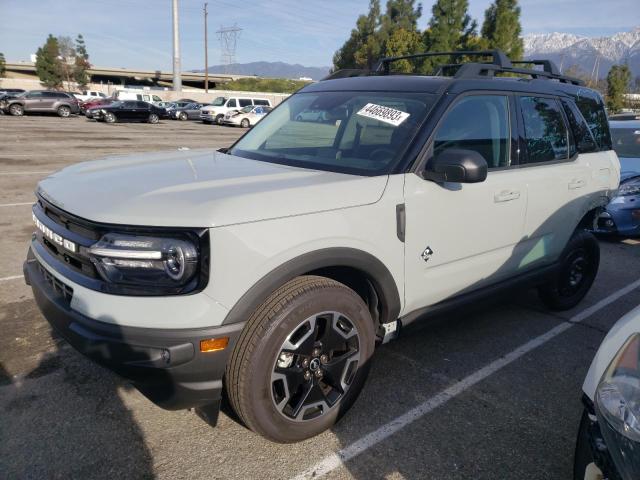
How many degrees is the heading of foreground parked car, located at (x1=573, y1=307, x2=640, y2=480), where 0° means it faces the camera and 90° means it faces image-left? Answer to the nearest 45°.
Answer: approximately 45°

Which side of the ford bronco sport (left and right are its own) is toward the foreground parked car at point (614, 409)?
left

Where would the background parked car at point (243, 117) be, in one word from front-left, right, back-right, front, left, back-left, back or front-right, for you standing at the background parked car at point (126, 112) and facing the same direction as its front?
back-left

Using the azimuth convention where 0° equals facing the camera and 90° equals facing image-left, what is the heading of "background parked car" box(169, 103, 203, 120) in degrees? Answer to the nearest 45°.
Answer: approximately 45°

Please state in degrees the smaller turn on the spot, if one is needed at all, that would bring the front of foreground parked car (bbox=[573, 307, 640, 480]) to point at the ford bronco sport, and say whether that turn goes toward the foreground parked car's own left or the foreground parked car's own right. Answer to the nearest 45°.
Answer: approximately 45° to the foreground parked car's own right

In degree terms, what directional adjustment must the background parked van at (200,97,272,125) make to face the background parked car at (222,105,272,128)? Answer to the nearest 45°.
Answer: approximately 90° to its left

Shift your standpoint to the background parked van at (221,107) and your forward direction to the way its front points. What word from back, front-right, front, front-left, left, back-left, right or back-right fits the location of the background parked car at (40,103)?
front-right

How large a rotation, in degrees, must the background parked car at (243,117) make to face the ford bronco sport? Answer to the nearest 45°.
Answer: approximately 45° to its left

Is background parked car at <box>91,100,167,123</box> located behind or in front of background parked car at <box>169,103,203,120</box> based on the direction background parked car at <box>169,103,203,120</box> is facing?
in front

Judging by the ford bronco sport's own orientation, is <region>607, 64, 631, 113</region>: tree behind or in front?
behind
